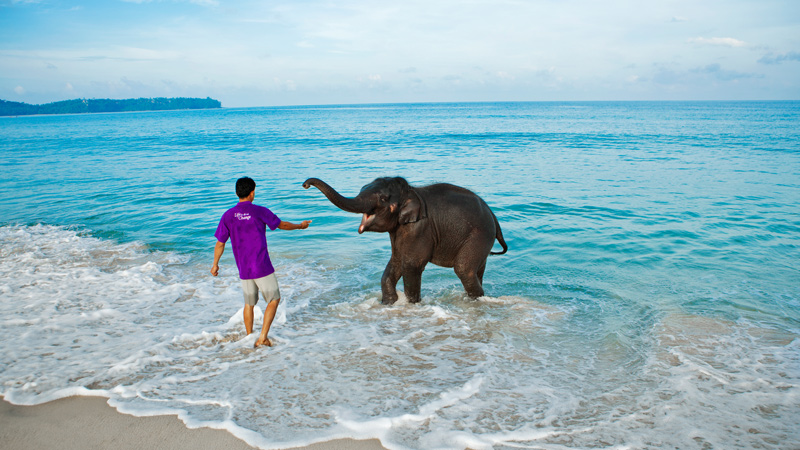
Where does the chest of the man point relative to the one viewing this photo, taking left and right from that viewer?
facing away from the viewer

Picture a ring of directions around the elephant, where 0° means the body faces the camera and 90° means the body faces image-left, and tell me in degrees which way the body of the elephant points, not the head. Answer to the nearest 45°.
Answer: approximately 45°

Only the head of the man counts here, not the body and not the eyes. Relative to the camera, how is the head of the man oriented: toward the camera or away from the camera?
away from the camera
